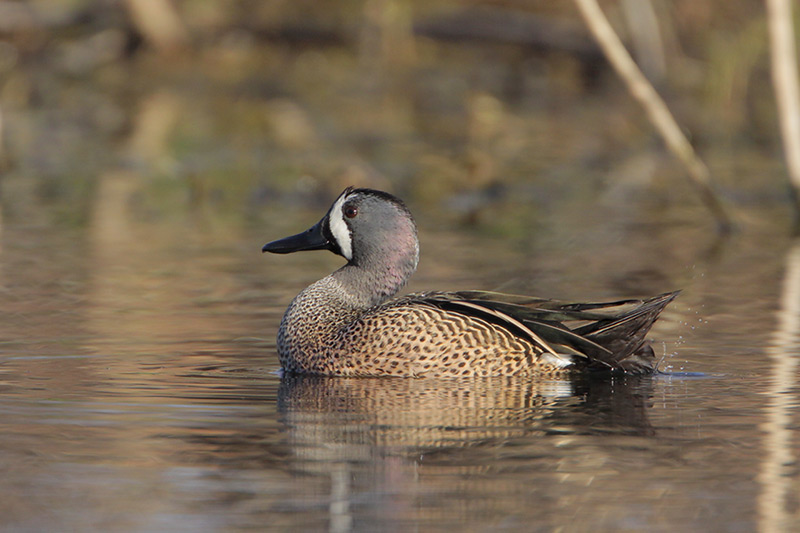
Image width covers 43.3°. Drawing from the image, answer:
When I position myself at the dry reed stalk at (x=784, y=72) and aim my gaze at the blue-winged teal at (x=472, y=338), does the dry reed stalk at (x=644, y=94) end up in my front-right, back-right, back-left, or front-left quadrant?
front-right

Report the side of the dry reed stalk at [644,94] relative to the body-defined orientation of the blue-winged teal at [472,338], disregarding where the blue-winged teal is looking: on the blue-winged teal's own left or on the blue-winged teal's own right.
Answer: on the blue-winged teal's own right

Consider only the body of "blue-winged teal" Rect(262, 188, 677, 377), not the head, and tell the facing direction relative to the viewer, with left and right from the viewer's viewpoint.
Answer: facing to the left of the viewer

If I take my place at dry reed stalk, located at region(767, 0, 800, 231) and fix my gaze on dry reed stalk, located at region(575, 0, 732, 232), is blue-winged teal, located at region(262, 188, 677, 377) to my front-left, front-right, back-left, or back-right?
front-left

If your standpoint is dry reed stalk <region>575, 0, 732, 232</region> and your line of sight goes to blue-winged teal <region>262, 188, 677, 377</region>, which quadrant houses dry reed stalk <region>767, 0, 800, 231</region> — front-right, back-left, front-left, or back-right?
back-left

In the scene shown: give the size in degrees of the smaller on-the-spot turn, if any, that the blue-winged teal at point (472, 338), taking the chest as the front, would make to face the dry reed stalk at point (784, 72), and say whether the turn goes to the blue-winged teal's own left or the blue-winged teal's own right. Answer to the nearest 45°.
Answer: approximately 135° to the blue-winged teal's own right
